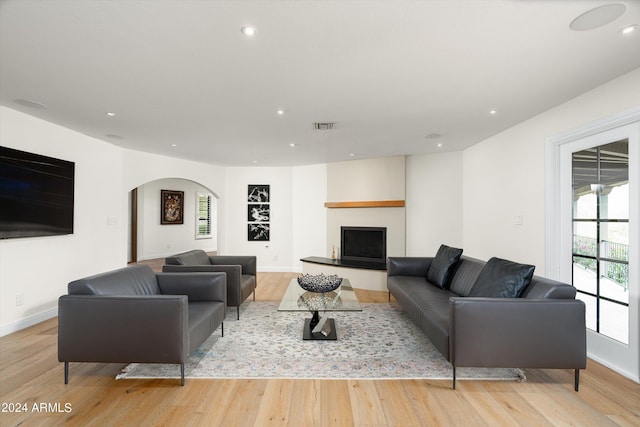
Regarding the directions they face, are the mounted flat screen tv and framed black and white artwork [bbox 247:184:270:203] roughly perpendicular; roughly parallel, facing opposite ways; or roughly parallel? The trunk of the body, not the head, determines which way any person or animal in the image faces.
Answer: roughly perpendicular

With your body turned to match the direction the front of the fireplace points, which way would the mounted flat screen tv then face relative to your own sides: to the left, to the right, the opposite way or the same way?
to the left

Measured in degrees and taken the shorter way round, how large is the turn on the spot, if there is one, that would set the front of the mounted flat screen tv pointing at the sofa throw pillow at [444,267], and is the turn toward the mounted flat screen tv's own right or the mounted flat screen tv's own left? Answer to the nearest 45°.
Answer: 0° — it already faces it

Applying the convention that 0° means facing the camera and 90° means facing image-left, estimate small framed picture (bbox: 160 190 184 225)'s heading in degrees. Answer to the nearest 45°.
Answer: approximately 0°

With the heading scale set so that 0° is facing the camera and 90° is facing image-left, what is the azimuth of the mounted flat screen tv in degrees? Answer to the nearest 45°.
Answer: approximately 315°

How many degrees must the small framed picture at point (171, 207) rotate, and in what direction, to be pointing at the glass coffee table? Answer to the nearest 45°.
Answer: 0° — it already faces it
